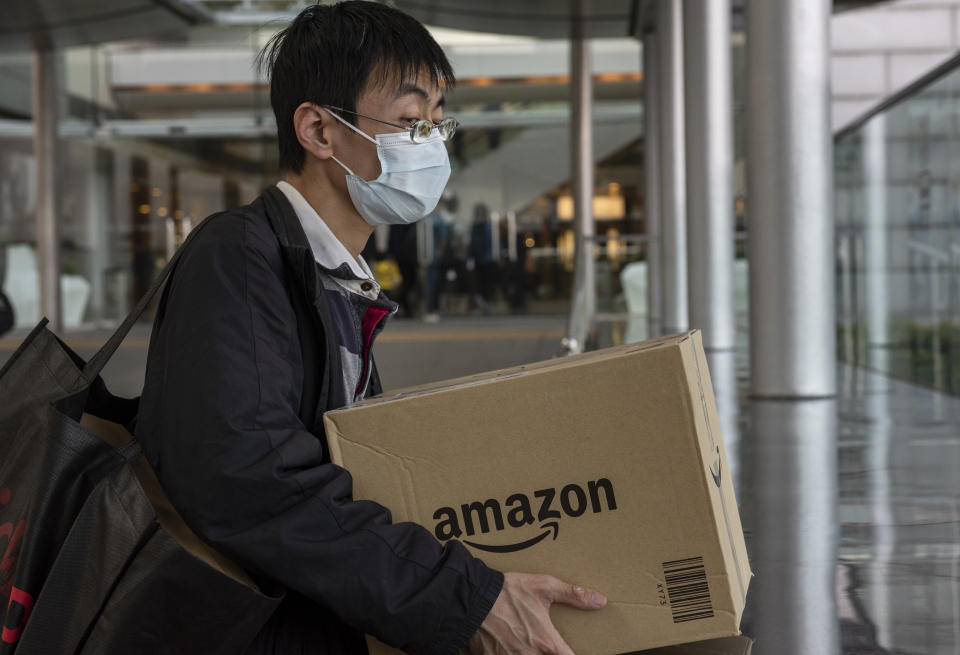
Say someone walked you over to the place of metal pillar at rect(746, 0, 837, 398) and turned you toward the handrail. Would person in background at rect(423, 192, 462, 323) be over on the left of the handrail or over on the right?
left

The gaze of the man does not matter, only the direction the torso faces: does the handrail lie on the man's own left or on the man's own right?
on the man's own left

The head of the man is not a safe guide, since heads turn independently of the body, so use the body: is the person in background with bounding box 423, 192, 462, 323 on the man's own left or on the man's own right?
on the man's own left

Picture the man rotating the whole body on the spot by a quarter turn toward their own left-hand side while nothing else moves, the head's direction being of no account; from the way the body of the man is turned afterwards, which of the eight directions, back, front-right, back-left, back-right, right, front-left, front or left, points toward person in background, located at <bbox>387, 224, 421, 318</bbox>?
front

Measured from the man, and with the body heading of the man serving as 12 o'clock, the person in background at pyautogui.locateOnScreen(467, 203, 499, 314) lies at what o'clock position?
The person in background is roughly at 9 o'clock from the man.

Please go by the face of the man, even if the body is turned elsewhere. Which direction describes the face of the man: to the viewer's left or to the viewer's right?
to the viewer's right

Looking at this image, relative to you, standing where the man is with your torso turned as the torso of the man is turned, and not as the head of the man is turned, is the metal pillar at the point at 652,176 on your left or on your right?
on your left

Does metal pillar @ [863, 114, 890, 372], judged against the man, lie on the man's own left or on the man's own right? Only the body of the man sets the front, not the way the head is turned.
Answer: on the man's own left

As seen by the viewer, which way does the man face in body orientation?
to the viewer's right
